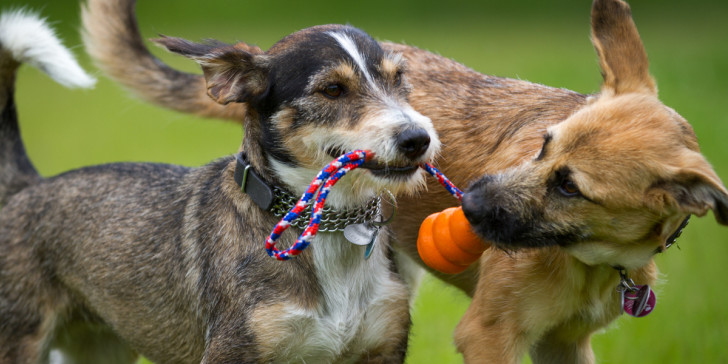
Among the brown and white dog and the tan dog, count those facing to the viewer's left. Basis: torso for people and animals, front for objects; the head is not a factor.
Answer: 0

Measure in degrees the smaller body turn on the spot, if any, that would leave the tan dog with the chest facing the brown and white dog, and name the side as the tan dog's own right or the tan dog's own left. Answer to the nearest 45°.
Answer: approximately 135° to the tan dog's own right

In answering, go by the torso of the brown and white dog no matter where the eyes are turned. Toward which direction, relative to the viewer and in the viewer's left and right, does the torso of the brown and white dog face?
facing the viewer and to the right of the viewer

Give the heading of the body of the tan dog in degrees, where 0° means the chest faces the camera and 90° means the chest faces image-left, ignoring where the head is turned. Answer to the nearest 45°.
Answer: approximately 315°

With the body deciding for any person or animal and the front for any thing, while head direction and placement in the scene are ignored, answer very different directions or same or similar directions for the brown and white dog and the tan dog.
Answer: same or similar directions
